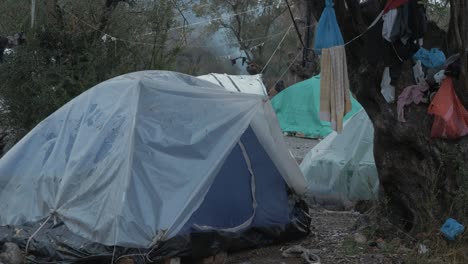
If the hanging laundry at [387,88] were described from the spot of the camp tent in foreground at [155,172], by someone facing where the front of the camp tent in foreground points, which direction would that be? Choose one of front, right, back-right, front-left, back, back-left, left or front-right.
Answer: front-left

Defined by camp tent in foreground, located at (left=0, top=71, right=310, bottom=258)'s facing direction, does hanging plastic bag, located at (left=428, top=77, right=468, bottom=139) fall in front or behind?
in front

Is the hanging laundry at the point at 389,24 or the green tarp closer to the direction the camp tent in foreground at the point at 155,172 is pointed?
the hanging laundry

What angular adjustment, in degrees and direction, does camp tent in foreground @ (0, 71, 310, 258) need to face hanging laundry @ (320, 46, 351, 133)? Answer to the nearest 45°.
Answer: approximately 45° to its left

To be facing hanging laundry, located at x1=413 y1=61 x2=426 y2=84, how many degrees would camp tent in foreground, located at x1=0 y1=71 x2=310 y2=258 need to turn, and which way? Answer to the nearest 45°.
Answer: approximately 45° to its left

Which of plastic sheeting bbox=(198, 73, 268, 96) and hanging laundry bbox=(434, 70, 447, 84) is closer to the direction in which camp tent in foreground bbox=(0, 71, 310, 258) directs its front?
the hanging laundry

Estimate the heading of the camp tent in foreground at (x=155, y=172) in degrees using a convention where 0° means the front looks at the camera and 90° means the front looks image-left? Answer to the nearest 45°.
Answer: approximately 315°

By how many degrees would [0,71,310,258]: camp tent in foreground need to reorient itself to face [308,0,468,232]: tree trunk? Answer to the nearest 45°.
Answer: approximately 45° to its left

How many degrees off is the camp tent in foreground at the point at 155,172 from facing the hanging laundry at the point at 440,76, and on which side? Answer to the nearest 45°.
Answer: approximately 45° to its left
